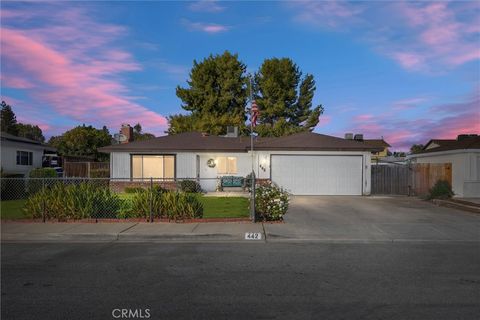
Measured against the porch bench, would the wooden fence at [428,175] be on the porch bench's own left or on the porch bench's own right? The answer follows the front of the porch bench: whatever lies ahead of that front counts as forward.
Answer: on the porch bench's own left

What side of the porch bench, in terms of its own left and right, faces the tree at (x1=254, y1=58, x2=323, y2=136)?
back

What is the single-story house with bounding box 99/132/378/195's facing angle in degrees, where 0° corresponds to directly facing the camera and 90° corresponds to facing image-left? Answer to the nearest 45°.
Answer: approximately 0°

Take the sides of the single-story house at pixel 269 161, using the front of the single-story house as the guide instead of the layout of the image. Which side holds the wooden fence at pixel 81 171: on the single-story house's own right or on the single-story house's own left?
on the single-story house's own right

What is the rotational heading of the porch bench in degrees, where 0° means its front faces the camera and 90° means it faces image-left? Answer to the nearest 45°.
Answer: approximately 0°

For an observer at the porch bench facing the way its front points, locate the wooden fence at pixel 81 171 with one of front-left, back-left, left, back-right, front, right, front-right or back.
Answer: back-right

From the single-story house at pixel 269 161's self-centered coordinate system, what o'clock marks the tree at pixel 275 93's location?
The tree is roughly at 6 o'clock from the single-story house.
